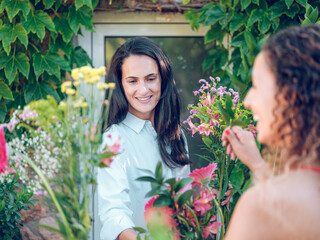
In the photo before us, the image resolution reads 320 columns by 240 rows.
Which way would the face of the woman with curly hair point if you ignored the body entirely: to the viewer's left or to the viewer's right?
to the viewer's left

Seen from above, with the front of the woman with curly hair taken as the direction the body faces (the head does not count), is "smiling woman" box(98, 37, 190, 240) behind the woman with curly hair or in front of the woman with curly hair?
in front

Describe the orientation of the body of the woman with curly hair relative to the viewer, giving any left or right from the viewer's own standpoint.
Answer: facing away from the viewer and to the left of the viewer

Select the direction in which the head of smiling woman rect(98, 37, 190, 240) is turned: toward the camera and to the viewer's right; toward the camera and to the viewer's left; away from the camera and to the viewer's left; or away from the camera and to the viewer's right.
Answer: toward the camera and to the viewer's right
